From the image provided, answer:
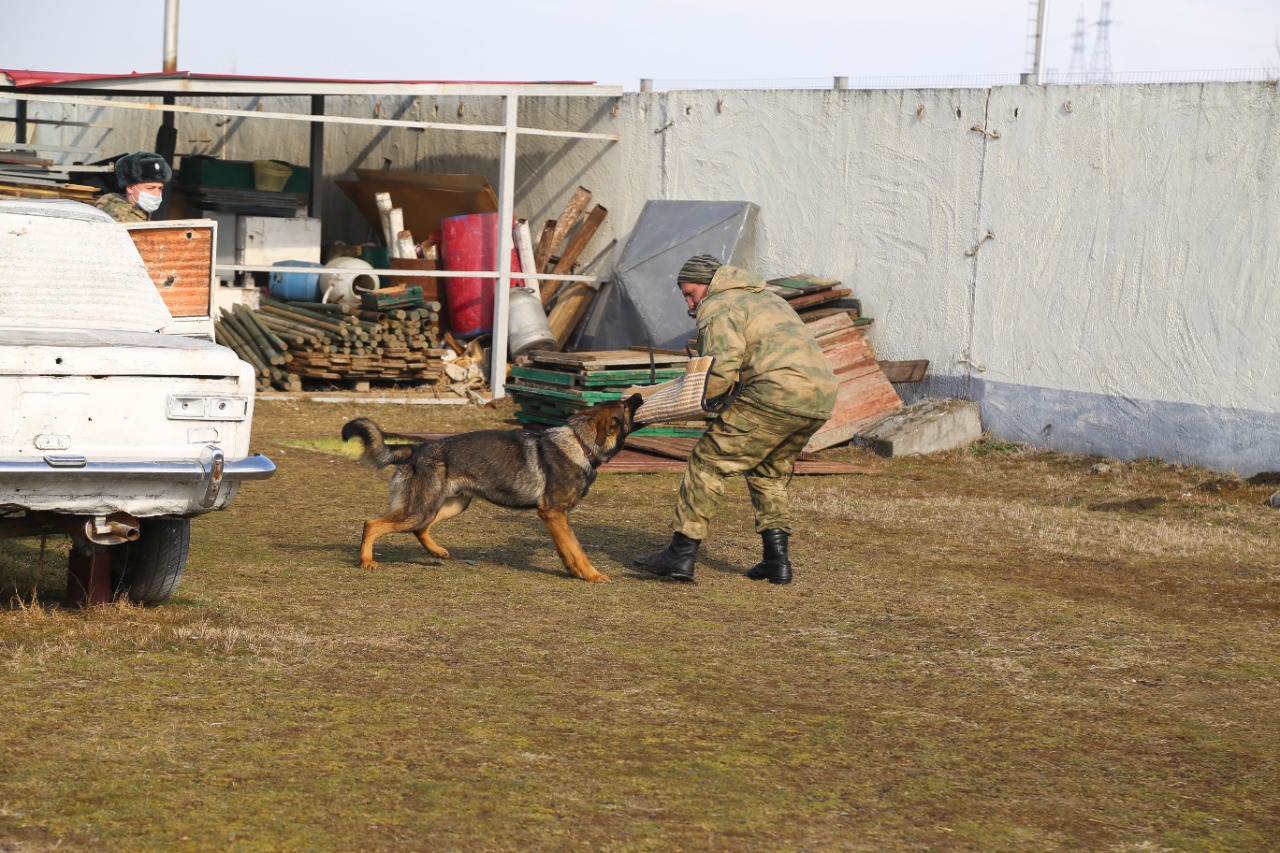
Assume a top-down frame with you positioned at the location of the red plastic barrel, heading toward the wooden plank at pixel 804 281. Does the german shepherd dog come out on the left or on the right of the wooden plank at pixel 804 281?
right

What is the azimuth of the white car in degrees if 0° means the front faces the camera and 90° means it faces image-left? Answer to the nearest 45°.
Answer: approximately 180°

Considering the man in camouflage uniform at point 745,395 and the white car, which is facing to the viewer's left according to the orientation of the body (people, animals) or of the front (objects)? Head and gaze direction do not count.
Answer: the man in camouflage uniform

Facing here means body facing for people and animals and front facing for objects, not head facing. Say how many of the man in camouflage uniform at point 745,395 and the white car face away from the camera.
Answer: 1

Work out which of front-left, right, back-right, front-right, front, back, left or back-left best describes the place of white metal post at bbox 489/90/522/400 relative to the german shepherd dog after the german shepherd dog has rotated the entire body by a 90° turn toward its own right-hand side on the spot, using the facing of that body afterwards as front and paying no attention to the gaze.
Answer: back

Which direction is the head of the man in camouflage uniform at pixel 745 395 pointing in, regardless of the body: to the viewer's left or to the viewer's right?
to the viewer's left

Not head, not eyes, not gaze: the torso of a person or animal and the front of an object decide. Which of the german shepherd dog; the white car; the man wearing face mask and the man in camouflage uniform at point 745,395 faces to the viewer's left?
the man in camouflage uniform

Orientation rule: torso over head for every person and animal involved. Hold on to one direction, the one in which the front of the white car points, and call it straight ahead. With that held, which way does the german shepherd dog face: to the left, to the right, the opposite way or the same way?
to the right

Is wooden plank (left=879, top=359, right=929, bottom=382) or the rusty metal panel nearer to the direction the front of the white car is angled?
the rusty metal panel

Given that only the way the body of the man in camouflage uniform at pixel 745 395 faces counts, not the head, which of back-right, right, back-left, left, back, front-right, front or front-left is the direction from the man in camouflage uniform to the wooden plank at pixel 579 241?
right

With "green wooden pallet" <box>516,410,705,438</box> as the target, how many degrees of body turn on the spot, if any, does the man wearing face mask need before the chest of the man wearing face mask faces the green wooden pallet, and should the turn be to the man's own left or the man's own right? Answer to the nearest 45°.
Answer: approximately 90° to the man's own left

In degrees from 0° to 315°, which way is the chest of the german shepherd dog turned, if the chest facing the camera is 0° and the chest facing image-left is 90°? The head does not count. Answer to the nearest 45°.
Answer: approximately 270°

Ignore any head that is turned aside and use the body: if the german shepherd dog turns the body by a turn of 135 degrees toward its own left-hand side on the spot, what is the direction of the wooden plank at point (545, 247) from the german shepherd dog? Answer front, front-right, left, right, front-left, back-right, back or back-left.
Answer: front-right

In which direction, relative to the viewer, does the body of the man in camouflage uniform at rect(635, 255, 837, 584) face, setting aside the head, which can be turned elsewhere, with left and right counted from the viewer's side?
facing to the left of the viewer
